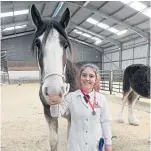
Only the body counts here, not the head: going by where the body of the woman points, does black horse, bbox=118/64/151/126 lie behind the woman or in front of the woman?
behind

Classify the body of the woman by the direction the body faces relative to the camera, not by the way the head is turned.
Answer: toward the camera
